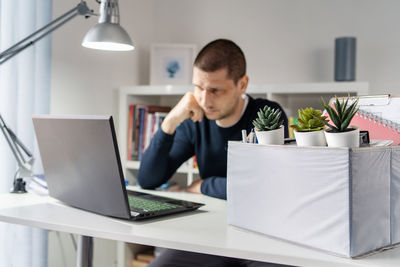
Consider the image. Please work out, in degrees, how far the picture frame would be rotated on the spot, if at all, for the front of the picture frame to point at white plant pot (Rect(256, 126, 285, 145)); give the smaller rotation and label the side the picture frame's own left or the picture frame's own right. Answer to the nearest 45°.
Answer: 0° — it already faces it

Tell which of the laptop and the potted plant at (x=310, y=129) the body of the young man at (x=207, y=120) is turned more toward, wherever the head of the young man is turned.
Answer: the laptop

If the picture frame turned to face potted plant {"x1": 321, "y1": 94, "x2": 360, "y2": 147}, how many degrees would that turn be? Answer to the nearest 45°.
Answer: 0° — it already faces it

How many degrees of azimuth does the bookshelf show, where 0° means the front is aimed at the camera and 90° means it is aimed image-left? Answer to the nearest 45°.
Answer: approximately 0°

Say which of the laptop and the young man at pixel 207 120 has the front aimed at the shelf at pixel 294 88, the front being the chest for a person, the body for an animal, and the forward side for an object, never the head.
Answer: the laptop

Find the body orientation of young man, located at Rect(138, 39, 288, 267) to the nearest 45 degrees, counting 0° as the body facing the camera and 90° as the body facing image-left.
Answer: approximately 45°

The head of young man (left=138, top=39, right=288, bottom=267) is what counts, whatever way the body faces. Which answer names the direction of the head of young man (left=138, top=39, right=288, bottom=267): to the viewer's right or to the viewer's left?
to the viewer's left

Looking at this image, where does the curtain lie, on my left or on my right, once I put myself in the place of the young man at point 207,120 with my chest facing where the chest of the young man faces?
on my right

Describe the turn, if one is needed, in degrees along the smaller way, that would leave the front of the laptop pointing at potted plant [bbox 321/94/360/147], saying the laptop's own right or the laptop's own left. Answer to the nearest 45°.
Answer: approximately 90° to the laptop's own right

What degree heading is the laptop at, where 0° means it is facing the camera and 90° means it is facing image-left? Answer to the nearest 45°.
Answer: approximately 225°

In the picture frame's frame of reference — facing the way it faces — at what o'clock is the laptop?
The laptop is roughly at 12 o'clock from the picture frame.
